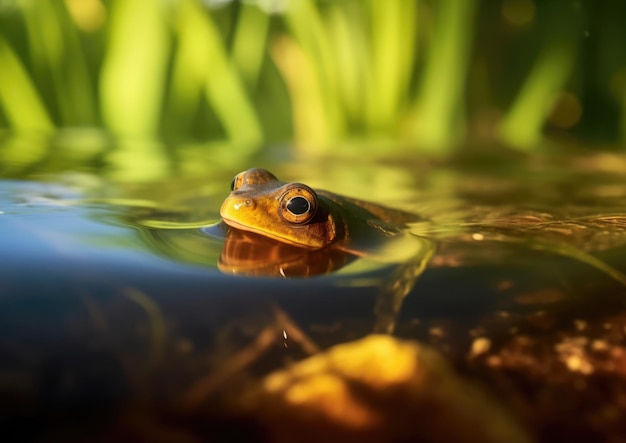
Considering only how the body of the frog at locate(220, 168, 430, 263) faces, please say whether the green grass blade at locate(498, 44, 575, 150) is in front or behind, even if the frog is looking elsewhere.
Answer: behind

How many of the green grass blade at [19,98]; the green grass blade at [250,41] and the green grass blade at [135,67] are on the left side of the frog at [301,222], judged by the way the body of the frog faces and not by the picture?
0

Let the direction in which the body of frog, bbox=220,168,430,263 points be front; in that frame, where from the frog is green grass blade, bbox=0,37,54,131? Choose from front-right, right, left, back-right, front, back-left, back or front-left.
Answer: right

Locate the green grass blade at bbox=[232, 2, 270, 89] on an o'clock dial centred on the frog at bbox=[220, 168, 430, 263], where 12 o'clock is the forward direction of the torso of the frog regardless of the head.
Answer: The green grass blade is roughly at 4 o'clock from the frog.

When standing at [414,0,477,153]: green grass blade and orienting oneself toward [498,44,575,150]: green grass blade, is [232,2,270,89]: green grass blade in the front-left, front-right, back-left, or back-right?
back-left

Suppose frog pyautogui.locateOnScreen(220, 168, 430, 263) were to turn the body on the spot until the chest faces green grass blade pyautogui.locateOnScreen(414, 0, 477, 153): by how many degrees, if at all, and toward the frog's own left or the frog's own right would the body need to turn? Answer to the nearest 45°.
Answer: approximately 135° to the frog's own right

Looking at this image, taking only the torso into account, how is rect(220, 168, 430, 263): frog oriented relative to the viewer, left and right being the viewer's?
facing the viewer and to the left of the viewer
